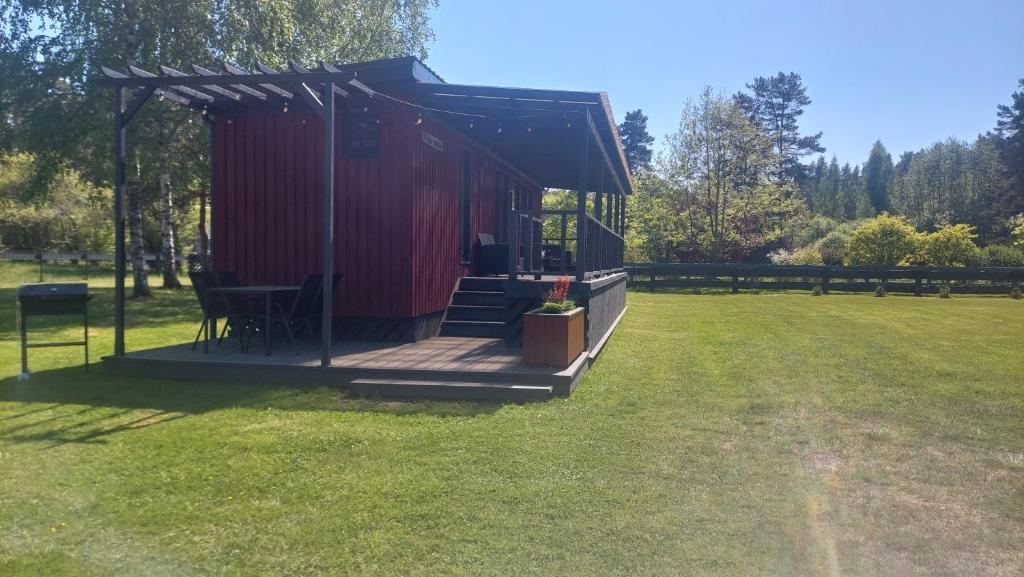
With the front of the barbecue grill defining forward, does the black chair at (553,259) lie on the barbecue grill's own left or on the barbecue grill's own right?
on the barbecue grill's own left

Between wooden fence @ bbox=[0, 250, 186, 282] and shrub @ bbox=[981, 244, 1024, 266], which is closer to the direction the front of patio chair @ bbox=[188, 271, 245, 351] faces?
the shrub

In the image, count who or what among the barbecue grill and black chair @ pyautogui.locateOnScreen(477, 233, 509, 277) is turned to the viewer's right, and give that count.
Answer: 1

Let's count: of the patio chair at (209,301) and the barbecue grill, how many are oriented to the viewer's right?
1

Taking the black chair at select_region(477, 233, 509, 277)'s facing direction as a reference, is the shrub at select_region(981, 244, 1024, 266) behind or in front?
in front

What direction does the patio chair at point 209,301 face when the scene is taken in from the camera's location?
facing to the right of the viewer

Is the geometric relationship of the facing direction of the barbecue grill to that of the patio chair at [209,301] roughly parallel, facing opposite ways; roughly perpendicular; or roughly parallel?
roughly perpendicular

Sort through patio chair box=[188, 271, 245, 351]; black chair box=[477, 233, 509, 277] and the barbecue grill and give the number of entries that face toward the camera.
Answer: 1

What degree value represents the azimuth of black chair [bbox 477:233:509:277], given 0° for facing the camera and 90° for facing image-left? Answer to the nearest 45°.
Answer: approximately 270°

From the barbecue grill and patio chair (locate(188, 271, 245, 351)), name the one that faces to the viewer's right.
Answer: the patio chair
